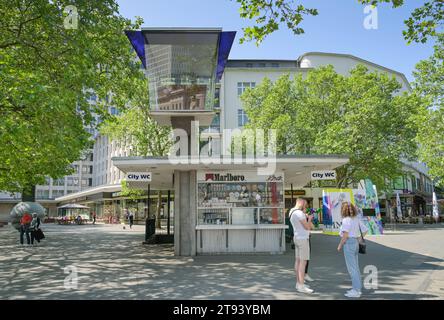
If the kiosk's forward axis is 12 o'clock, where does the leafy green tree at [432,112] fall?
The leafy green tree is roughly at 8 o'clock from the kiosk.

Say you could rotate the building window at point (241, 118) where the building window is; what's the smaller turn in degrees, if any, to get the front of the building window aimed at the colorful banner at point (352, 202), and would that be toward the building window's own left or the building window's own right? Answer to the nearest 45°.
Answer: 0° — it already faces it

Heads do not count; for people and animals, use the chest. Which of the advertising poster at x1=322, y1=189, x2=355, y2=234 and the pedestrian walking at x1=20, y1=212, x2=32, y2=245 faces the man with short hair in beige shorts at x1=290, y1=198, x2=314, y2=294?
the advertising poster

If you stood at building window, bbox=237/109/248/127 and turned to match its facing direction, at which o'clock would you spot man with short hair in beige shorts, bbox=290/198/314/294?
The man with short hair in beige shorts is roughly at 12 o'clock from the building window.
